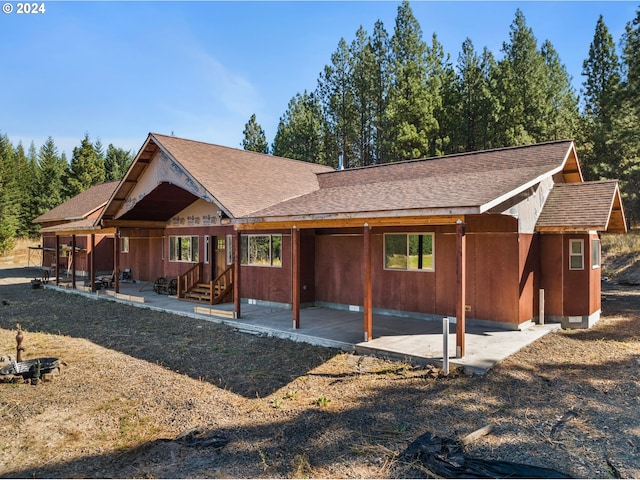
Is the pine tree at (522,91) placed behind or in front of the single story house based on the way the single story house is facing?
behind

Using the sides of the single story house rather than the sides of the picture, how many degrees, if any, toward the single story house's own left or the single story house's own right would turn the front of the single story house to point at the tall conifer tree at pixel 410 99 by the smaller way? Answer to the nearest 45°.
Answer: approximately 135° to the single story house's own right

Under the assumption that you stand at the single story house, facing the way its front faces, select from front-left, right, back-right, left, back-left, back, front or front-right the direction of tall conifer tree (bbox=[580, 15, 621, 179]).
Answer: back

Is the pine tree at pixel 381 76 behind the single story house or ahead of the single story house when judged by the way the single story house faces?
behind

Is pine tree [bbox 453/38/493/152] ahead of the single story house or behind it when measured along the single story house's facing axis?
behind

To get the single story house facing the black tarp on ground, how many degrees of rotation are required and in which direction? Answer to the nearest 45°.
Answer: approximately 45° to its left

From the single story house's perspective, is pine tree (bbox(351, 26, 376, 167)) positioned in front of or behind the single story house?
behind

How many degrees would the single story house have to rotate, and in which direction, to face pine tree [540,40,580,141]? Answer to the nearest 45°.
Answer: approximately 180°

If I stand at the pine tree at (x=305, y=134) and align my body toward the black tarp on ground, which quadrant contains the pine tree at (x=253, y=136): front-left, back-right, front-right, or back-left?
back-right

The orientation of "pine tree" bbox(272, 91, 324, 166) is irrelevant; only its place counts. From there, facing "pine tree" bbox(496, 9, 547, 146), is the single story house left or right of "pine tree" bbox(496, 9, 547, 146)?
right

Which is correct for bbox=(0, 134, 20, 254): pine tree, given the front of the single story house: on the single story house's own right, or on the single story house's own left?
on the single story house's own right

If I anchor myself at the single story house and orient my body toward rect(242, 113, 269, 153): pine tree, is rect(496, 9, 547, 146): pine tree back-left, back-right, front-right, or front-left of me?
front-right

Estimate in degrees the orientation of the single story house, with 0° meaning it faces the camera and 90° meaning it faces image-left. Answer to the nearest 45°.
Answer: approximately 45°
